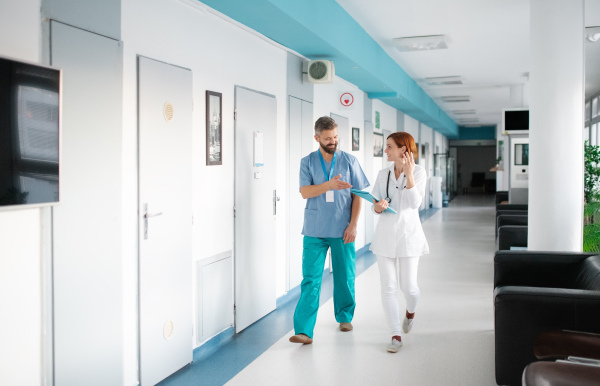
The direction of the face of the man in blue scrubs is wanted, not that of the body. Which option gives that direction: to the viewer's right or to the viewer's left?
to the viewer's right

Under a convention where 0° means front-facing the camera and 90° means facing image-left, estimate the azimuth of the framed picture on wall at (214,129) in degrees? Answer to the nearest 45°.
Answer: approximately 315°

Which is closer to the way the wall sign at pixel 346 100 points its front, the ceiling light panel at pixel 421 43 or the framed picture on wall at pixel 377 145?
the ceiling light panel

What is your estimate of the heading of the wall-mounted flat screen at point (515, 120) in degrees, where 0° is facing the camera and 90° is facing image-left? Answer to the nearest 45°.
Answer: approximately 0°

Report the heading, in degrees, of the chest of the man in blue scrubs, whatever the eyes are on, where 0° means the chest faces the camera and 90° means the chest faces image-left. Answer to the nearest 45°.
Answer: approximately 0°

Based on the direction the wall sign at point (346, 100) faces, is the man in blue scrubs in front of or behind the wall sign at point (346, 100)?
in front
